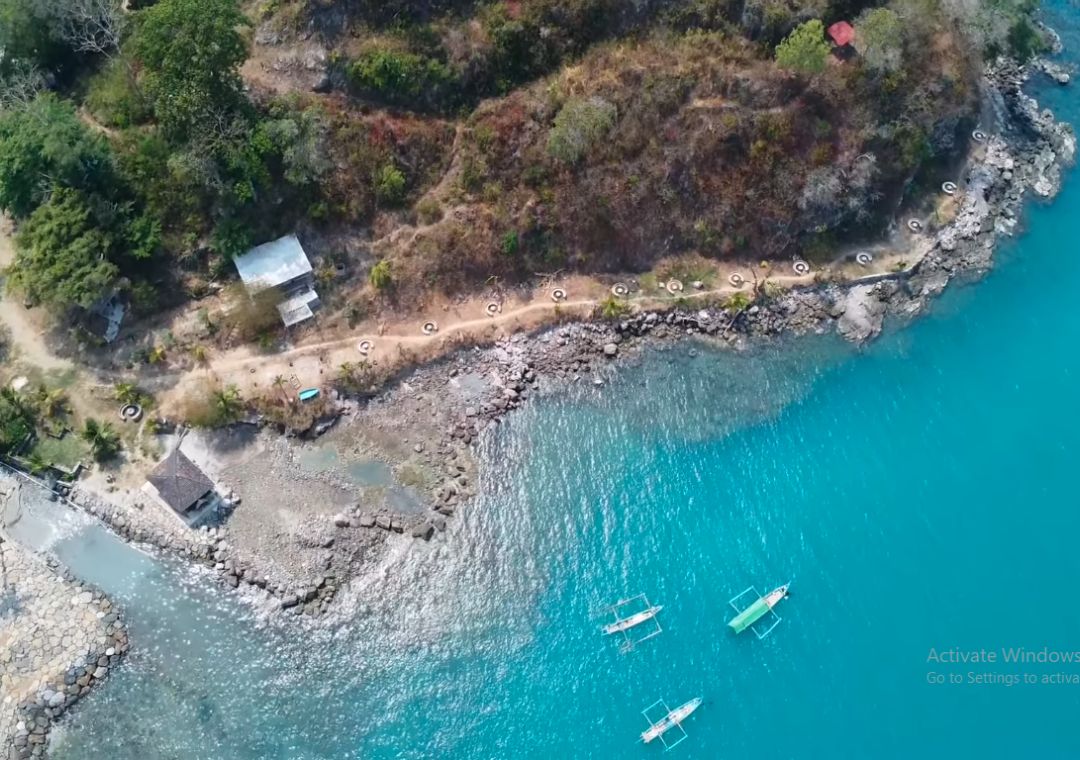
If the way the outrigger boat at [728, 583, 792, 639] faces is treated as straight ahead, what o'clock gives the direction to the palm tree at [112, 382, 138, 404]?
The palm tree is roughly at 8 o'clock from the outrigger boat.

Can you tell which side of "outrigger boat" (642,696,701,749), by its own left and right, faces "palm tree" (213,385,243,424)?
left

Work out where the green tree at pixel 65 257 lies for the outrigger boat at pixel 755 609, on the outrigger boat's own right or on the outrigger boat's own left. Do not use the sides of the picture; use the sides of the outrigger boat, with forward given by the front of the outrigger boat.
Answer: on the outrigger boat's own left

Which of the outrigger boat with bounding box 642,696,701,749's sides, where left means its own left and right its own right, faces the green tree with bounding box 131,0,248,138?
left

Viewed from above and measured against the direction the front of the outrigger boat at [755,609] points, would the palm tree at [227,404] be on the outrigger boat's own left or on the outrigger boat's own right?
on the outrigger boat's own left

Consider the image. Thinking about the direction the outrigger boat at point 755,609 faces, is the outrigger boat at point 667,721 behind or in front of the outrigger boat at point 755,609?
behind

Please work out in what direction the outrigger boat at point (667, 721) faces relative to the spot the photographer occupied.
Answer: facing away from the viewer and to the right of the viewer

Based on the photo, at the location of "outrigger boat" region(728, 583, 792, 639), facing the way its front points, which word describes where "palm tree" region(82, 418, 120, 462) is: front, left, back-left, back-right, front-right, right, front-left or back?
back-left

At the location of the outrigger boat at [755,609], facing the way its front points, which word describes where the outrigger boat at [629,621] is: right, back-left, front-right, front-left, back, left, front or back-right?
back-left

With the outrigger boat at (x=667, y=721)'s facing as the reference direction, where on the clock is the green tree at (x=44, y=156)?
The green tree is roughly at 9 o'clock from the outrigger boat.

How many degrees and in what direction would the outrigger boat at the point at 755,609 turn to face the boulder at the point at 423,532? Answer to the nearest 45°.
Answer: approximately 135° to its left

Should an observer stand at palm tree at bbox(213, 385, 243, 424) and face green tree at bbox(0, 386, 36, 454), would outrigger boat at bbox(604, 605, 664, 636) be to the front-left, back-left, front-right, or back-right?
back-left

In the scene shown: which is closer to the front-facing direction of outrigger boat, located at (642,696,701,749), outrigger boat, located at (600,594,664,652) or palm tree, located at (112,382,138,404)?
the outrigger boat

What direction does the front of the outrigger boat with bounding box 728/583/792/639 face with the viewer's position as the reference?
facing away from the viewer and to the right of the viewer
